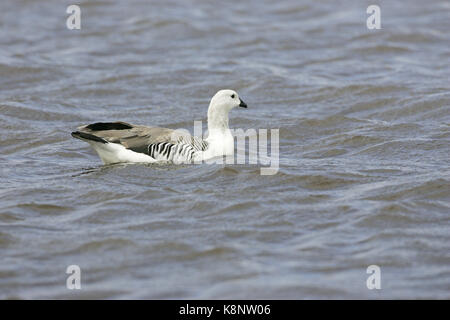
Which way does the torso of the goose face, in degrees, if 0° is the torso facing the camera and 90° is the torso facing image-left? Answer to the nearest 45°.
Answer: approximately 270°
